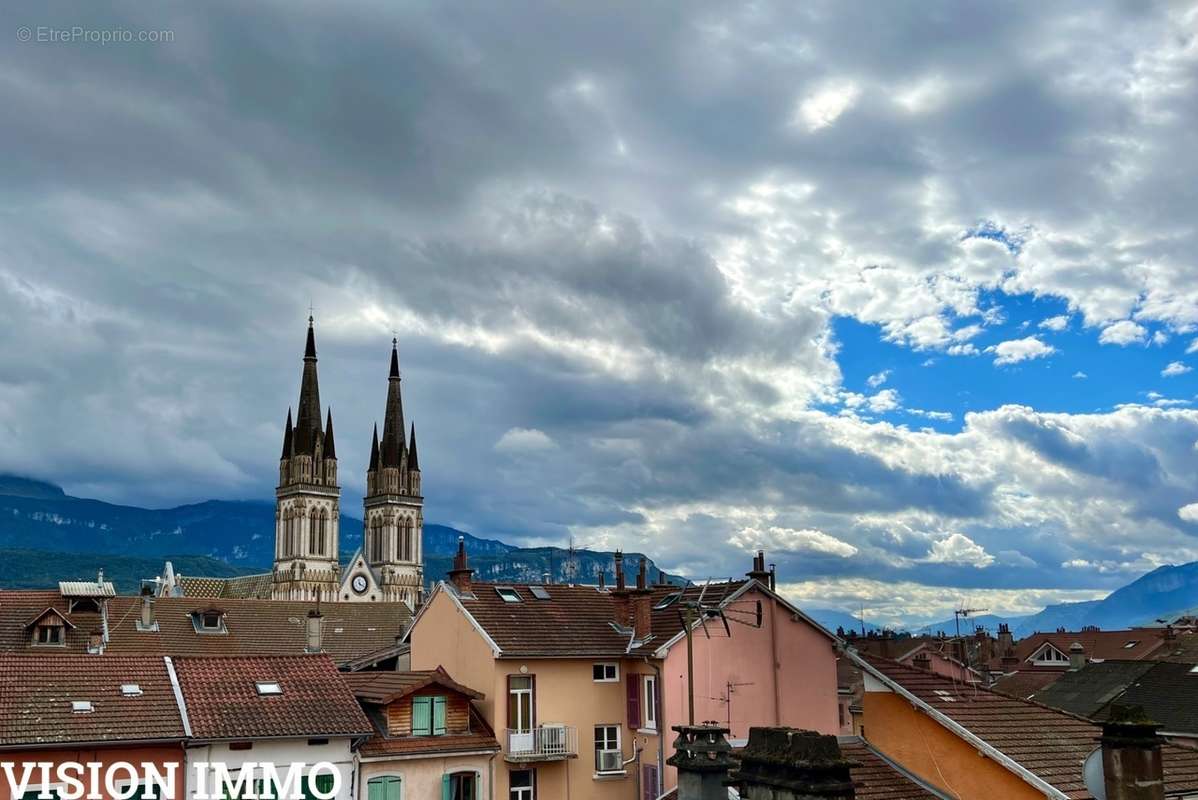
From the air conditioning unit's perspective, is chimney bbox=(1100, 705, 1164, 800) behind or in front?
in front

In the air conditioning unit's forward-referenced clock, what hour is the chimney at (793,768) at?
The chimney is roughly at 12 o'clock from the air conditioning unit.

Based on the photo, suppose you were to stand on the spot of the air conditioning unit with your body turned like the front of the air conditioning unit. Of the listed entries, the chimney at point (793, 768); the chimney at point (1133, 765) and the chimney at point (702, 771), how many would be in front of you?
3

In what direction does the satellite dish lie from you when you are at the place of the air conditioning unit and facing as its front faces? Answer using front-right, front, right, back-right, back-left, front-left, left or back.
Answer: front

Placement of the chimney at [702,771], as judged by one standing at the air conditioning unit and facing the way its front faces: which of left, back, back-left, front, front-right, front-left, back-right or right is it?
front

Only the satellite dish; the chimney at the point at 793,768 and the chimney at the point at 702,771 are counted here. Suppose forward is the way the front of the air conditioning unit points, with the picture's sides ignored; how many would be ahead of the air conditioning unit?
3

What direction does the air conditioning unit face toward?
toward the camera
